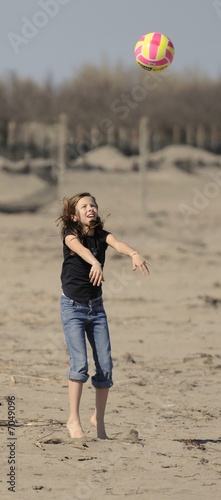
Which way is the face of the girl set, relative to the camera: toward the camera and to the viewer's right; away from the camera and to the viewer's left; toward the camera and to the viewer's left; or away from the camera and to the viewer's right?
toward the camera and to the viewer's right

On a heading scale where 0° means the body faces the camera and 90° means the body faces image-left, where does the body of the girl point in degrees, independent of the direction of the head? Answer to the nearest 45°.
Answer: approximately 315°
